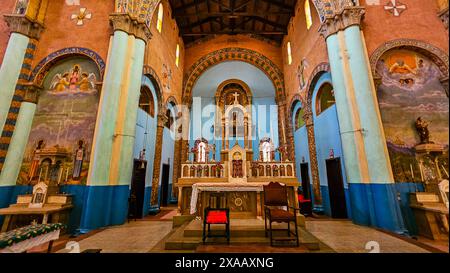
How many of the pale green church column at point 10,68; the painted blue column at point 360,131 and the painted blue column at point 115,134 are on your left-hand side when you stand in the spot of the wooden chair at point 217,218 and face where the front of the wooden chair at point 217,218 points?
1

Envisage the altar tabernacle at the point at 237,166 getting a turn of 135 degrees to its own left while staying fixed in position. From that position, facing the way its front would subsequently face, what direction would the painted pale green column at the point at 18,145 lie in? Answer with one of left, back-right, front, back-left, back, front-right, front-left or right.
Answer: back-left

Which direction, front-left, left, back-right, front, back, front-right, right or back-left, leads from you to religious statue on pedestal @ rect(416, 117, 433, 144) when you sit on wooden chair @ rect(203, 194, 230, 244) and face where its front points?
front-left

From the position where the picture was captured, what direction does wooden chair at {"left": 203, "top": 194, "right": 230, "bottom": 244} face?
facing the viewer

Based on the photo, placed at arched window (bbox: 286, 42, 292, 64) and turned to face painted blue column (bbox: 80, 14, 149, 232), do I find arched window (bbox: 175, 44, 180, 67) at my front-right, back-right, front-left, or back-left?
front-right

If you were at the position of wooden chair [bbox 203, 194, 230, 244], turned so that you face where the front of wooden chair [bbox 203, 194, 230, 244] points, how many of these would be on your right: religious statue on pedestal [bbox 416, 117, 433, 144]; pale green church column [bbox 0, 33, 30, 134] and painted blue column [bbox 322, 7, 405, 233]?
1

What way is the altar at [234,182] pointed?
toward the camera

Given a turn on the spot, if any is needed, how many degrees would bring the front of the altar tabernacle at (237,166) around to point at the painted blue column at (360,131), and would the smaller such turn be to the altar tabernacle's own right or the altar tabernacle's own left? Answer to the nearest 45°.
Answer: approximately 90° to the altar tabernacle's own left

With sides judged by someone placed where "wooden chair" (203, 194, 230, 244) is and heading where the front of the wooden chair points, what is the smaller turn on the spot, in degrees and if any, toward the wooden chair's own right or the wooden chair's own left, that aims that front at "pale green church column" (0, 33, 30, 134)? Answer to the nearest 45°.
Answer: approximately 90° to the wooden chair's own right

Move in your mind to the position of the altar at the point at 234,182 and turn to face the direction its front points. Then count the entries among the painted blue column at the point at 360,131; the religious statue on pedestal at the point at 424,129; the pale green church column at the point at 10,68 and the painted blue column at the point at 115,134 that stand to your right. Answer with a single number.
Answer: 2

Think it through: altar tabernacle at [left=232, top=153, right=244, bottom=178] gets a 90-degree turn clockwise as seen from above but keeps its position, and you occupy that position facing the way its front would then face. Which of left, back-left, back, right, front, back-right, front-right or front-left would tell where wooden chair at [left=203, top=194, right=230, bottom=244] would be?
left

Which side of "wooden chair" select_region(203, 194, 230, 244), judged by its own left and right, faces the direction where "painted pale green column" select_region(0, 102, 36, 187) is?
right

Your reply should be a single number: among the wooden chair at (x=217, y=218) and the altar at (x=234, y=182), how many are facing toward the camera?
2

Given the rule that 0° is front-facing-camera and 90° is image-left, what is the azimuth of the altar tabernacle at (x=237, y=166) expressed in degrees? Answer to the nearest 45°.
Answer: approximately 0°
